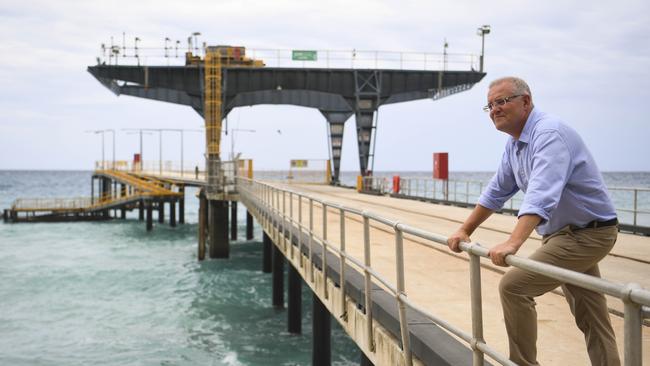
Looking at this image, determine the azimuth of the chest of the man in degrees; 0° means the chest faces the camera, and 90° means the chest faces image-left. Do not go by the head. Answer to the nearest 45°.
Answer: approximately 45°

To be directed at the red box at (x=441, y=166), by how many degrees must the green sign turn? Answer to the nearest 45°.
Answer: approximately 45° to its left

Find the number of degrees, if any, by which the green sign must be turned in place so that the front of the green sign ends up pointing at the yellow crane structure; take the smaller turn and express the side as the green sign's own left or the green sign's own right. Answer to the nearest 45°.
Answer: approximately 90° to the green sign's own right

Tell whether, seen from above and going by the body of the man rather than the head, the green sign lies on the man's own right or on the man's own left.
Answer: on the man's own right

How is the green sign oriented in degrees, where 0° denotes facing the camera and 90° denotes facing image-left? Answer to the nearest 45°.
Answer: approximately 0°

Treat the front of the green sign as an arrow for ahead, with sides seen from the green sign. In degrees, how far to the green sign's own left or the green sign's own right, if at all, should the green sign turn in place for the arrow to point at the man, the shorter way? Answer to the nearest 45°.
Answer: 0° — it already faces them
